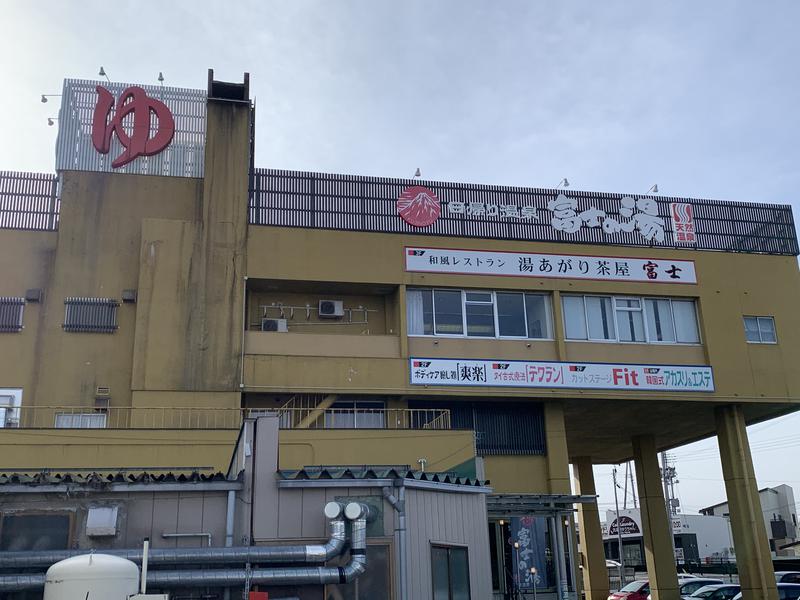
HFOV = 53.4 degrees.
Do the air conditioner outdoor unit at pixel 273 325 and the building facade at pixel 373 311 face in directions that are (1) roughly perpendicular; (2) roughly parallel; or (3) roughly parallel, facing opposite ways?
roughly parallel

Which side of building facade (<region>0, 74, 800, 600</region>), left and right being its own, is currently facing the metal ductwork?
front

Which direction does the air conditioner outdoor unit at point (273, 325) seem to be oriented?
toward the camera

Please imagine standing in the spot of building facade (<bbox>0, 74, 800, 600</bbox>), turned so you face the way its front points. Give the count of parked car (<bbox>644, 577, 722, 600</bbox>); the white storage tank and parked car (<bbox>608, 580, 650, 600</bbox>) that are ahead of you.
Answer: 1

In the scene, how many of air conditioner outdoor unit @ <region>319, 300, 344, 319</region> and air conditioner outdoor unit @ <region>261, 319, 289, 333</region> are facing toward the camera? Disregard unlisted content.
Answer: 2

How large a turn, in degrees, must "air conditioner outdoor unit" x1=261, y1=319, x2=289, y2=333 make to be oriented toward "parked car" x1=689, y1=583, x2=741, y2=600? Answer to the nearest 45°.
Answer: approximately 90° to its left

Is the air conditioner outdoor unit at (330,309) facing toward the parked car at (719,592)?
no

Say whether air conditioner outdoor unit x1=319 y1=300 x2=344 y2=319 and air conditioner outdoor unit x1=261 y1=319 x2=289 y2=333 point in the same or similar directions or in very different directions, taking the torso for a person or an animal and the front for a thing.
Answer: same or similar directions

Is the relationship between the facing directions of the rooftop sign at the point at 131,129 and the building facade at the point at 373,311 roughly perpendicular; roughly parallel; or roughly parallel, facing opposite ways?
roughly parallel

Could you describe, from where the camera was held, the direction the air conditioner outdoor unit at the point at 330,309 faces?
facing the viewer

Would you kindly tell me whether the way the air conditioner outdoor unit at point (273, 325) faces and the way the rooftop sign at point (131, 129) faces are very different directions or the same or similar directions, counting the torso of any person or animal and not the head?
same or similar directions

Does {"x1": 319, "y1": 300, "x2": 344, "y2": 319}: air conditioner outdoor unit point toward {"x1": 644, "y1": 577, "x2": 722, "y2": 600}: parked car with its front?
no

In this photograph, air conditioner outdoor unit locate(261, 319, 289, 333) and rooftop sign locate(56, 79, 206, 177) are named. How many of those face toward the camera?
2
